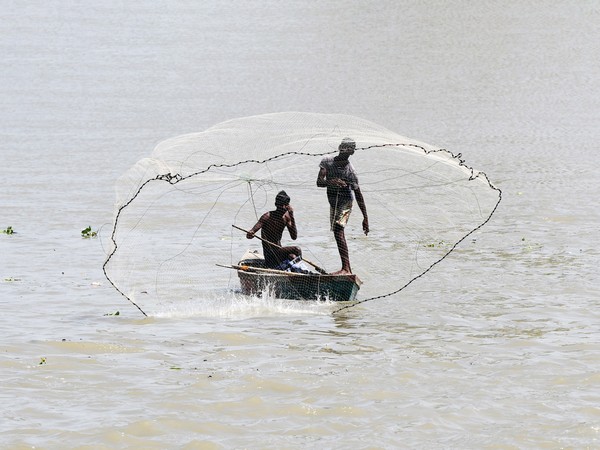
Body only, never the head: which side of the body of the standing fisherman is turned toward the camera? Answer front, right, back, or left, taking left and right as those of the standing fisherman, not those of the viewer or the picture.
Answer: front

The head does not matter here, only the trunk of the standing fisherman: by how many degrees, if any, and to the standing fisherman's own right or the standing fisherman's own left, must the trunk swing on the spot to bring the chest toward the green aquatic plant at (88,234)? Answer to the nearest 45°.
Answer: approximately 135° to the standing fisherman's own right

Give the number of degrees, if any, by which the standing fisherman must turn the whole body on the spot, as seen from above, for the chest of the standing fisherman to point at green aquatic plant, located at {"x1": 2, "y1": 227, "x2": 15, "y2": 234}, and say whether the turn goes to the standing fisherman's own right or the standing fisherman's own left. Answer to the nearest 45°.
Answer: approximately 135° to the standing fisherman's own right

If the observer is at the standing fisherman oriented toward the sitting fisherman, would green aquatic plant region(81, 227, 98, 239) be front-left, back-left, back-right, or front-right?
front-right

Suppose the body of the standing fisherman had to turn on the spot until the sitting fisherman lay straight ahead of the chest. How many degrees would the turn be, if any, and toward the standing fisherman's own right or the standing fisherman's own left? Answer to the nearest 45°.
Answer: approximately 90° to the standing fisherman's own right
